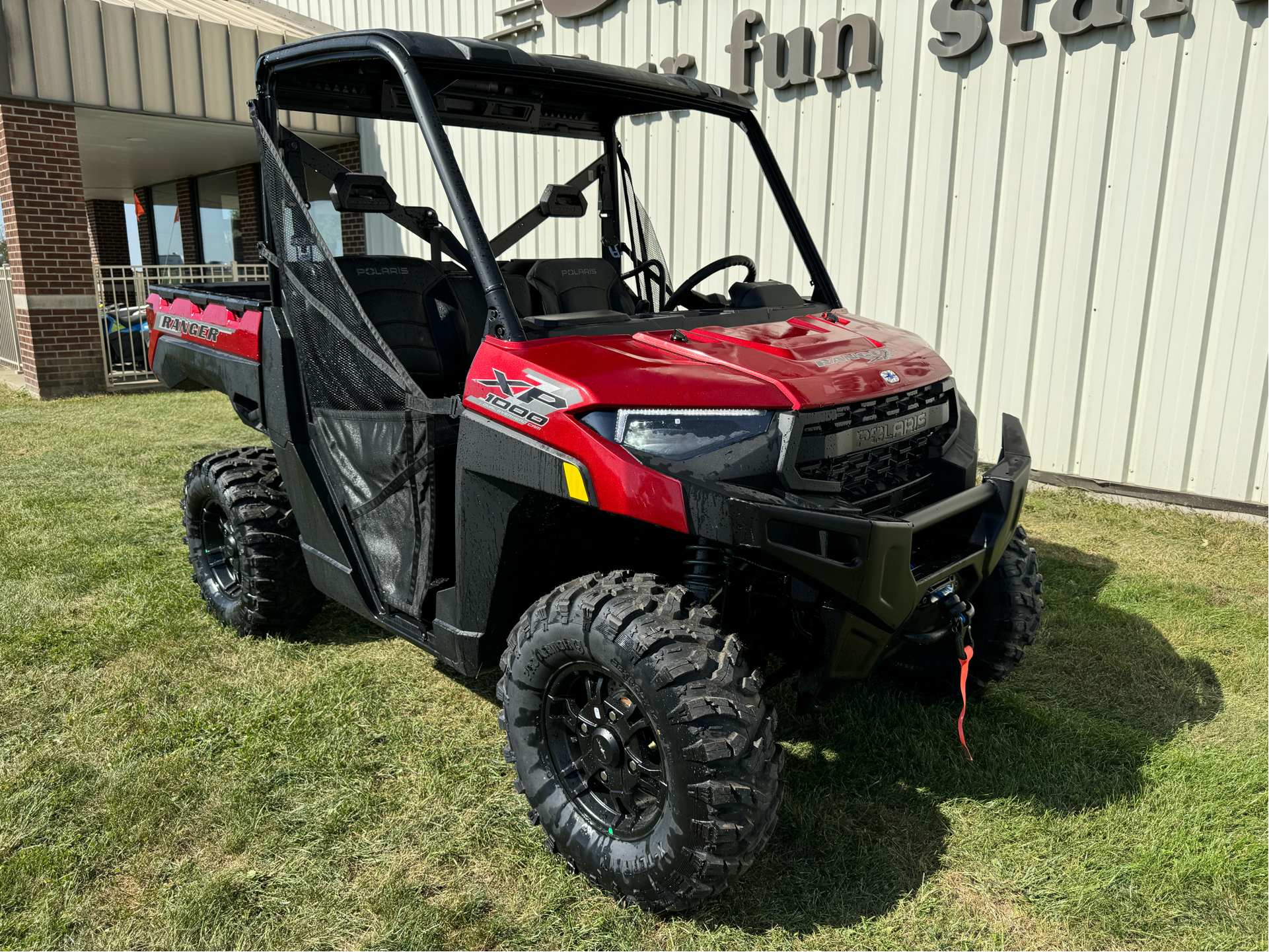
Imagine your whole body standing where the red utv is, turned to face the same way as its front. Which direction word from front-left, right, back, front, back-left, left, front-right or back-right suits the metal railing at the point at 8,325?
back

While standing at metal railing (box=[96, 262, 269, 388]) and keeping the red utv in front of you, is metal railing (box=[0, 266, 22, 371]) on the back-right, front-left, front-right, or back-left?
back-right

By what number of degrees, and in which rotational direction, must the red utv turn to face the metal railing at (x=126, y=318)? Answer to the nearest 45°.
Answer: approximately 180°

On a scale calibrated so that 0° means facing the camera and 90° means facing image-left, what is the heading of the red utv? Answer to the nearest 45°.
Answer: approximately 315°
